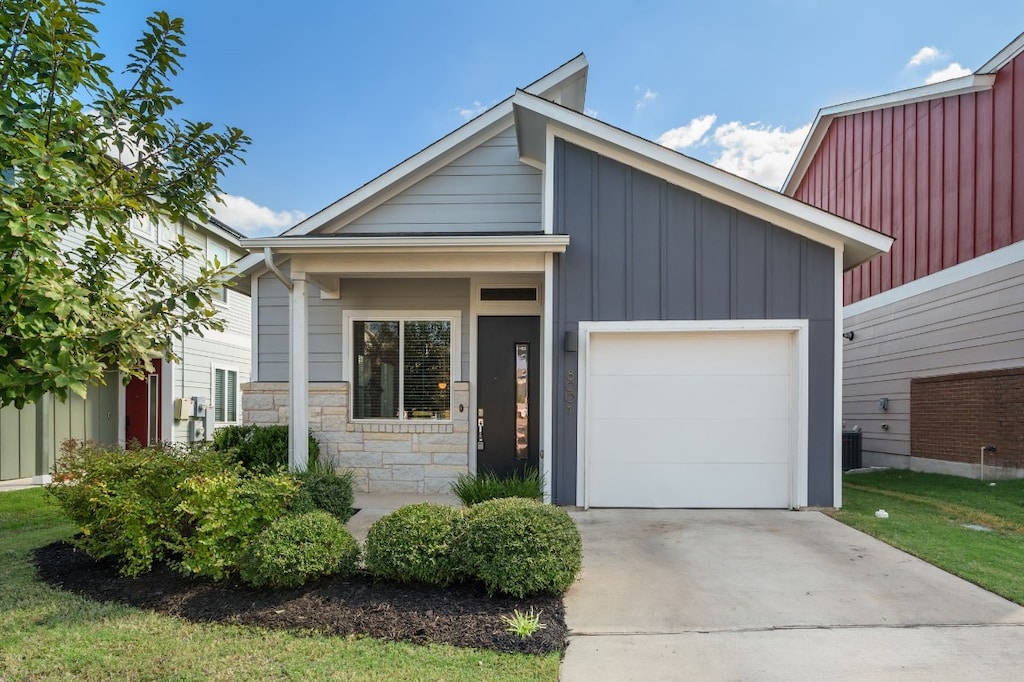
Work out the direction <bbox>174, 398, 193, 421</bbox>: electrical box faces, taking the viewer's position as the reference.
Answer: facing the viewer and to the right of the viewer

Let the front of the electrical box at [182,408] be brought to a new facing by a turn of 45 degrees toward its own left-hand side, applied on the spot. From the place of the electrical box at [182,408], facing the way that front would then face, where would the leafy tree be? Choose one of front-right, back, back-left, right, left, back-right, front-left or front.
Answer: right

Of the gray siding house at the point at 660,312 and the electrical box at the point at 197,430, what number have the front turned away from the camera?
0

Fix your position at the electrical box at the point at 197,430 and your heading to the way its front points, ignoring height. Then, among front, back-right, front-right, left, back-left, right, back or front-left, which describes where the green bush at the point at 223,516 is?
front-right

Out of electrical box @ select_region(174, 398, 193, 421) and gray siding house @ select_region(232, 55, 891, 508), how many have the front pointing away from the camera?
0

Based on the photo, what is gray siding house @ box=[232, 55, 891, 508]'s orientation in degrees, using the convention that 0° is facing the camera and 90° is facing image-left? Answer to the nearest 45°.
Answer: approximately 0°

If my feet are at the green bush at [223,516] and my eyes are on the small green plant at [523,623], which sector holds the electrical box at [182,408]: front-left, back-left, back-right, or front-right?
back-left
